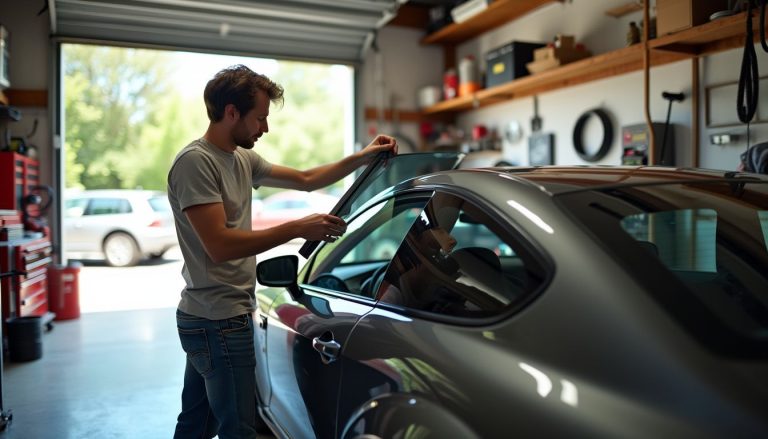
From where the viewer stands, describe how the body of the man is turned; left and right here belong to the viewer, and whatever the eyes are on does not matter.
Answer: facing to the right of the viewer

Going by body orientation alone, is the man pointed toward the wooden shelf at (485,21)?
no

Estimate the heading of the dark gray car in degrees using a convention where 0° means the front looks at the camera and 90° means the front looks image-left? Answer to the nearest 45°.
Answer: approximately 135°

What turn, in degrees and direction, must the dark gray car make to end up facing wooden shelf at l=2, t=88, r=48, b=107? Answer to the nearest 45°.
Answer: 0° — it already faces it

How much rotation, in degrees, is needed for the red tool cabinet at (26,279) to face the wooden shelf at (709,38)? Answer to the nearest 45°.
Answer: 0° — it already faces it

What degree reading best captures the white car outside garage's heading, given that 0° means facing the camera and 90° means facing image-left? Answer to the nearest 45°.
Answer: approximately 135°

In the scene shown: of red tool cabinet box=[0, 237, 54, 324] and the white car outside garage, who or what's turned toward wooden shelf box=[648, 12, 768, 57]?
the red tool cabinet

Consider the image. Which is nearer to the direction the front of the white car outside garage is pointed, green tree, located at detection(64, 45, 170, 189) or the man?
the green tree

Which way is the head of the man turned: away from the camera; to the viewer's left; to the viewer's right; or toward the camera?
to the viewer's right

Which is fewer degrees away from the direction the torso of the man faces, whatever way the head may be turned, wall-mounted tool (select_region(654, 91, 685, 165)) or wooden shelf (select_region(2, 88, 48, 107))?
the wall-mounted tool

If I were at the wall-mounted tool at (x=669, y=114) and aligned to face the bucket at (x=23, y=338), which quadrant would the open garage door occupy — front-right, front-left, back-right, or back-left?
front-right
